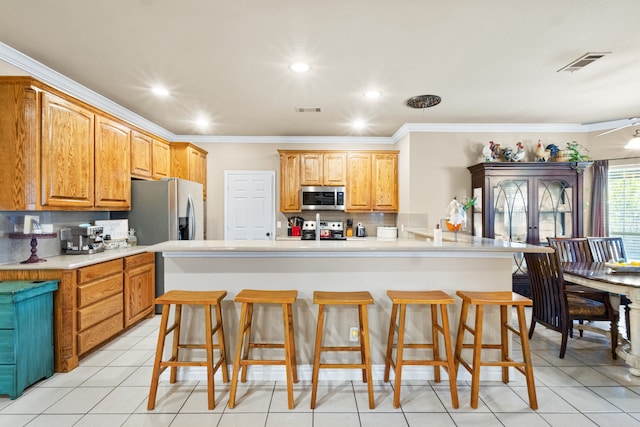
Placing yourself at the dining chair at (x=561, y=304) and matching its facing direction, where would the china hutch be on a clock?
The china hutch is roughly at 10 o'clock from the dining chair.

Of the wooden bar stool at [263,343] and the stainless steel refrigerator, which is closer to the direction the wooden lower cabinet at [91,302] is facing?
the wooden bar stool

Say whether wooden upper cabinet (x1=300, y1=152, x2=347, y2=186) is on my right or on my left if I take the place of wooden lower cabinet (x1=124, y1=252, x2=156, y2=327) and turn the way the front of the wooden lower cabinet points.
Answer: on my left

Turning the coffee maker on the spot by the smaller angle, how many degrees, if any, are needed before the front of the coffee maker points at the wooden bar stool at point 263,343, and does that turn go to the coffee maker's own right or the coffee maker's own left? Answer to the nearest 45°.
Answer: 0° — it already faces it

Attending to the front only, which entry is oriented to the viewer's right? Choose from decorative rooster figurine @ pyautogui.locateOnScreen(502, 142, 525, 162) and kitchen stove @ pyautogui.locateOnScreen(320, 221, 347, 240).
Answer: the decorative rooster figurine

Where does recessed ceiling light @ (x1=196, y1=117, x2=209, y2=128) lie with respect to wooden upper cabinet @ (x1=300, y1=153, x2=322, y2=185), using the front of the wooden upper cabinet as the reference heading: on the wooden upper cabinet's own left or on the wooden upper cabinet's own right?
on the wooden upper cabinet's own right

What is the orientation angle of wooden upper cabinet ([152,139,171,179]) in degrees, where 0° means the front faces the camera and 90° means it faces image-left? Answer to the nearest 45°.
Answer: approximately 315°

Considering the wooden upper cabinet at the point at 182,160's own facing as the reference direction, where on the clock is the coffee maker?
The coffee maker is roughly at 3 o'clock from the wooden upper cabinet.

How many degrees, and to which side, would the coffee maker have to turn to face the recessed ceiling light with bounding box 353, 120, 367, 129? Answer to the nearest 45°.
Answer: approximately 45° to its left

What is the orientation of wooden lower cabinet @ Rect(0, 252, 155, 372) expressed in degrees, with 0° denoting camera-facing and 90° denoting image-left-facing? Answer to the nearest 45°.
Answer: approximately 315°

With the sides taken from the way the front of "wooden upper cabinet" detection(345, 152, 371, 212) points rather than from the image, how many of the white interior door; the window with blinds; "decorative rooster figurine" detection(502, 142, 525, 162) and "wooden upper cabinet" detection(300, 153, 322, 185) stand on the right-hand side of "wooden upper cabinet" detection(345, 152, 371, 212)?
2

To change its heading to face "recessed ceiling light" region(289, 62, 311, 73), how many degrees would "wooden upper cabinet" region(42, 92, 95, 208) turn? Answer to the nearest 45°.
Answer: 0° — it already faces it

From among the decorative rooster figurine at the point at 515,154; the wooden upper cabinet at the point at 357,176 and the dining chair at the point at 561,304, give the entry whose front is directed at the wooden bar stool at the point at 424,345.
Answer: the wooden upper cabinet
